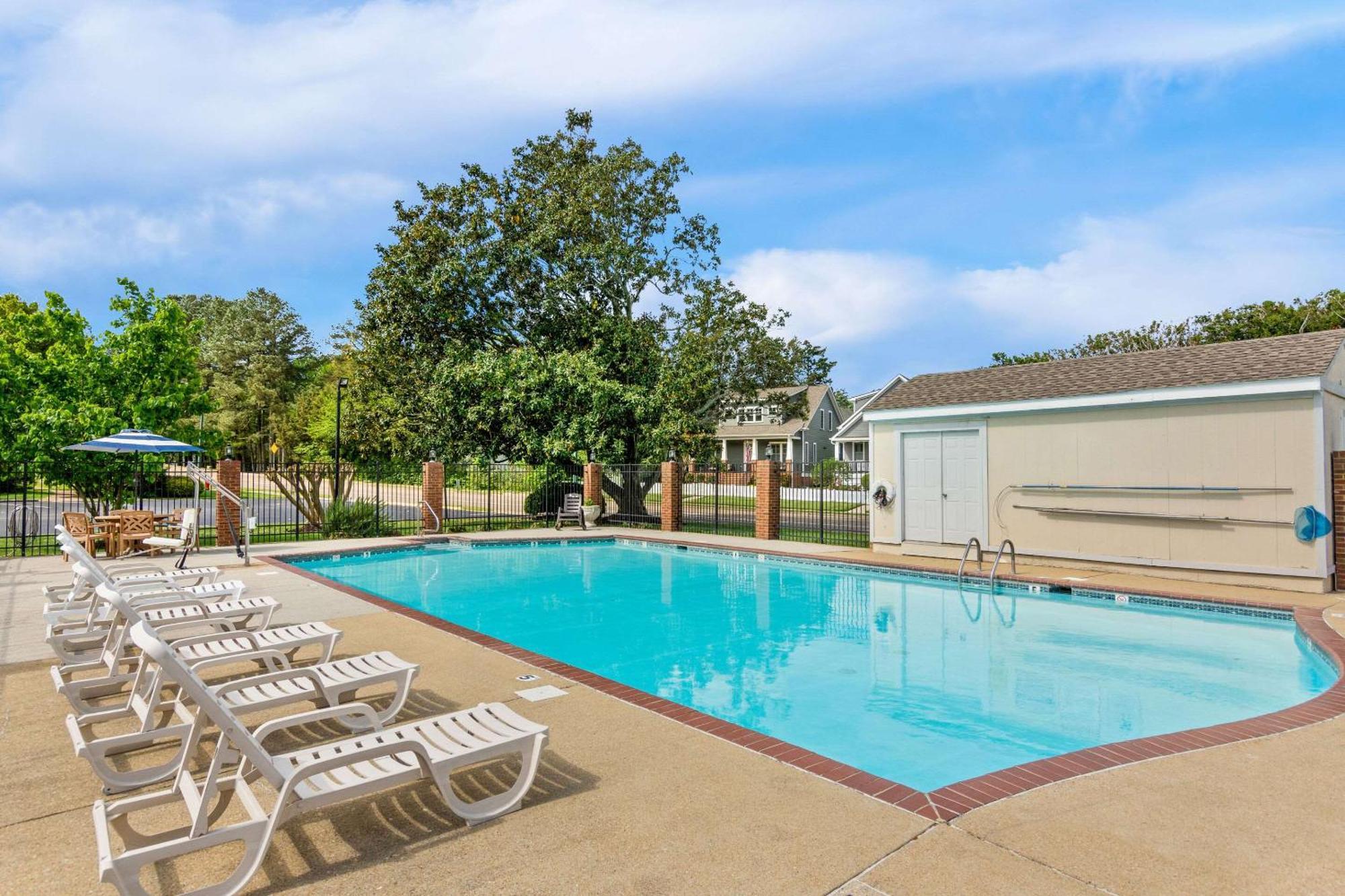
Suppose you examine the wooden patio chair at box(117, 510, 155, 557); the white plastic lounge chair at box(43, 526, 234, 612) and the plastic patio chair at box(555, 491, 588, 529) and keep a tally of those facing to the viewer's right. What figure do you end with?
1

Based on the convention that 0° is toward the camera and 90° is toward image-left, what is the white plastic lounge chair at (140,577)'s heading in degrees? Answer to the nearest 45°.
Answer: approximately 270°

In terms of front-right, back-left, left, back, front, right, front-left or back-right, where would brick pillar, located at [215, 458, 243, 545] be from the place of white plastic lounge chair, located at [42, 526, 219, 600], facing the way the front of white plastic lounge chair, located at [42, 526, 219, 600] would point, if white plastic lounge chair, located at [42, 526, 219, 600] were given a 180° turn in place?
right

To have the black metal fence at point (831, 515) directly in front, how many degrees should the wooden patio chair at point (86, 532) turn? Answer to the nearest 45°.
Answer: approximately 45° to its right

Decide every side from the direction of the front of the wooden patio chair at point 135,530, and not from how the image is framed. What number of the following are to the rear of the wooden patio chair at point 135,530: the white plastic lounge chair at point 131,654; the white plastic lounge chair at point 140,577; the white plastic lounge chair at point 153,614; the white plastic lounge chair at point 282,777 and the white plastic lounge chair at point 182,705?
5

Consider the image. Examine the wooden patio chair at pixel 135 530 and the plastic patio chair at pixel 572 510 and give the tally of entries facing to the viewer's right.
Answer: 0

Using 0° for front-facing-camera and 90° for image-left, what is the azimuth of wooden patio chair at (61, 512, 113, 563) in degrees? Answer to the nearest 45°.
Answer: approximately 225°

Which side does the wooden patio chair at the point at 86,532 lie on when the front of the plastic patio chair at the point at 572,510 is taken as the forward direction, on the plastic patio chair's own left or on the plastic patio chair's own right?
on the plastic patio chair's own right

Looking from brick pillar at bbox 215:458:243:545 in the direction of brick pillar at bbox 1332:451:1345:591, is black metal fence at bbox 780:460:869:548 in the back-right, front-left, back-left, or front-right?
front-left

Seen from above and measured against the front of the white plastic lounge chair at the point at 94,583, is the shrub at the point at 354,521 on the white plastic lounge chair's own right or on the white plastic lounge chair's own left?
on the white plastic lounge chair's own left

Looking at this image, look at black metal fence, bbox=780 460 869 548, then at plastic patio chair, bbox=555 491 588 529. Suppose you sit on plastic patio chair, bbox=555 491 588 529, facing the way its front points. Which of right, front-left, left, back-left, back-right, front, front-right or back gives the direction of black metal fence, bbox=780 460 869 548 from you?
left

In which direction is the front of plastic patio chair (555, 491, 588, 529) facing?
toward the camera

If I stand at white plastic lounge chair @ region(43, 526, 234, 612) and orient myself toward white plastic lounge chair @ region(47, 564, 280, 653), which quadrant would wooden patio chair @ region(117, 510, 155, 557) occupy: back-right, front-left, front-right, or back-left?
back-left

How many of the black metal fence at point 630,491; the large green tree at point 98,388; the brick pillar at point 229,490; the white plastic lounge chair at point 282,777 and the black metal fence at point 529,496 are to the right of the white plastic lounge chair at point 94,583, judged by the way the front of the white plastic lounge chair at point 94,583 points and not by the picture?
1

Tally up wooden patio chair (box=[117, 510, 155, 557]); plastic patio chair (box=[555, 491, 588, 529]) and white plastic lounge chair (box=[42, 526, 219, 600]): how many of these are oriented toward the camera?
1

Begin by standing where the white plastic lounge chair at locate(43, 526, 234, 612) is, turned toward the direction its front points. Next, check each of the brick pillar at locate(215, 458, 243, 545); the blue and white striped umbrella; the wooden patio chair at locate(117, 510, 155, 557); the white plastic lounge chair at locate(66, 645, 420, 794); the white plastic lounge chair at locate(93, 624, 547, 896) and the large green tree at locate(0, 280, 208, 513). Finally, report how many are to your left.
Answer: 4

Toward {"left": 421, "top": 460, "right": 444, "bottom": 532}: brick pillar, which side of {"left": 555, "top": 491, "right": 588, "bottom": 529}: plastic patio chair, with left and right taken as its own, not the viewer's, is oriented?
right

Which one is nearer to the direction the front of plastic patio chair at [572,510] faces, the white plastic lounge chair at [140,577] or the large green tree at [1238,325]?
the white plastic lounge chair
